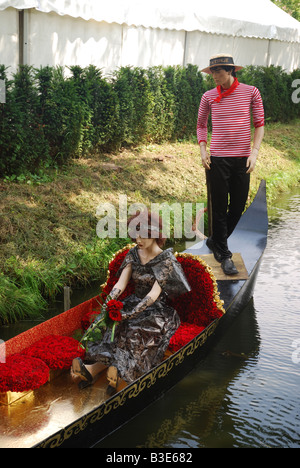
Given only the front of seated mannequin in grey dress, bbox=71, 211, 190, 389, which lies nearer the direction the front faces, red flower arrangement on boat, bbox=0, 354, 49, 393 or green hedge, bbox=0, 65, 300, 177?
the red flower arrangement on boat

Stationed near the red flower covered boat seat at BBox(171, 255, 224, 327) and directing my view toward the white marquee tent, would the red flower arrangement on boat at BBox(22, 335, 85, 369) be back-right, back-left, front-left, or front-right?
back-left

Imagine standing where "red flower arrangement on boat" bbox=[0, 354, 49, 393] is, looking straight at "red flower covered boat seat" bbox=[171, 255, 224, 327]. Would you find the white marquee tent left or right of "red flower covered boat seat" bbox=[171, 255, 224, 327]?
left

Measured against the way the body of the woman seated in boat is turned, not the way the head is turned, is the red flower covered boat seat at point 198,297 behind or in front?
behind

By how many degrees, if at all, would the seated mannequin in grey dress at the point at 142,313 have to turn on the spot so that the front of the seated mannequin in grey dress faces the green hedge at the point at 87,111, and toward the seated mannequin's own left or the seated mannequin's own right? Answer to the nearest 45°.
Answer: approximately 135° to the seated mannequin's own right

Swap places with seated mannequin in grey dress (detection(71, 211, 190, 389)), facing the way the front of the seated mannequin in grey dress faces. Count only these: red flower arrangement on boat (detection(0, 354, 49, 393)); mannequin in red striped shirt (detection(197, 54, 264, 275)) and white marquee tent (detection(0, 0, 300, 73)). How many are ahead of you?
1

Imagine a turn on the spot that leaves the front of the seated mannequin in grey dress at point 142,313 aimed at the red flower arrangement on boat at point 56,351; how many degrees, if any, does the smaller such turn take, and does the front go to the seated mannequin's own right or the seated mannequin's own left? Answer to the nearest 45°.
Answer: approximately 45° to the seated mannequin's own right

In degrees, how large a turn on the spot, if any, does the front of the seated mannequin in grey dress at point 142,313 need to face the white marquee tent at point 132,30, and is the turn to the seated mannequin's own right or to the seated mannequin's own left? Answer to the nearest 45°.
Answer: approximately 135° to the seated mannequin's own right

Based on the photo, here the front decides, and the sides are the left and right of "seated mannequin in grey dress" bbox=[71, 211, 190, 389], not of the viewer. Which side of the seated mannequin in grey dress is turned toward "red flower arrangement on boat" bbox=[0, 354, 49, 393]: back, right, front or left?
front

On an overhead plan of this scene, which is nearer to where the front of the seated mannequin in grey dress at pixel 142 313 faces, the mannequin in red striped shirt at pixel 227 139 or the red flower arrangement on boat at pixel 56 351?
the red flower arrangement on boat

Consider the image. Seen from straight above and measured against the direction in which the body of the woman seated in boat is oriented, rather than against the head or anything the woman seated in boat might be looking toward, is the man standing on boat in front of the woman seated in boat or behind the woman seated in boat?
behind

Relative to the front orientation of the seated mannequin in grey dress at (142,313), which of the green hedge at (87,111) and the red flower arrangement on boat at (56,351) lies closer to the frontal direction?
the red flower arrangement on boat

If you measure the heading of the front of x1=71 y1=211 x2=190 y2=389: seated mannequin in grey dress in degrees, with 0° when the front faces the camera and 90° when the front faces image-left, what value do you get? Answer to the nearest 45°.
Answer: approximately 45°
